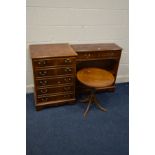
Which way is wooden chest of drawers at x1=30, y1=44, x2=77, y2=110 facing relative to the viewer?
toward the camera
